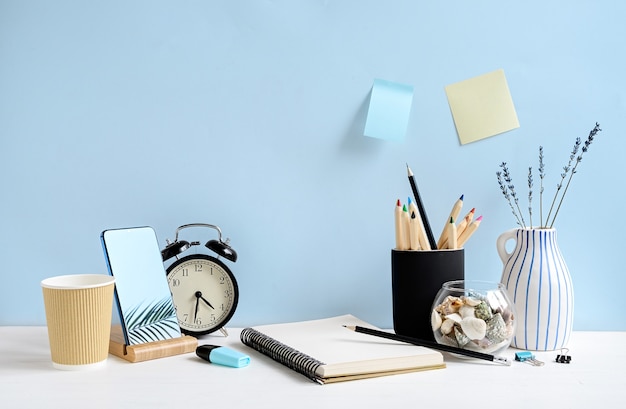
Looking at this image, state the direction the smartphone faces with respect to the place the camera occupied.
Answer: facing the viewer and to the right of the viewer

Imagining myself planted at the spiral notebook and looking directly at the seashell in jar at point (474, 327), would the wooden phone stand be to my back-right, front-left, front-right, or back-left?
back-left

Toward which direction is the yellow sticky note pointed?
toward the camera

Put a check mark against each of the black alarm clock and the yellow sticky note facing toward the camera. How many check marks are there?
2

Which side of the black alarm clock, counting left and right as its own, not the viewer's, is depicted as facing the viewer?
front

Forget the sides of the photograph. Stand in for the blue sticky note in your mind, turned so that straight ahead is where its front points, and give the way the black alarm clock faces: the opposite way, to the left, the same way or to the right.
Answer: the same way

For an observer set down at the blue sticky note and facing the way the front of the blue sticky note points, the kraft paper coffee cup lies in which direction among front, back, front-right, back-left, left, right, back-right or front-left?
front-right

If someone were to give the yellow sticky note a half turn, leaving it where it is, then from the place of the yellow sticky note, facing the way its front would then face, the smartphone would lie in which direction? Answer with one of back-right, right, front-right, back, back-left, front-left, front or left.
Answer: back-left

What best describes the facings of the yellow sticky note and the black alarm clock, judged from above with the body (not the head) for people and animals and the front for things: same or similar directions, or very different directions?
same or similar directions

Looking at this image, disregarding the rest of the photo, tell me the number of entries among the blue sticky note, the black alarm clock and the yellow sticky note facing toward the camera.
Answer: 3

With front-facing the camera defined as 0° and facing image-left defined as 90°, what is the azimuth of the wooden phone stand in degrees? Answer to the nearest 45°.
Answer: approximately 315°
